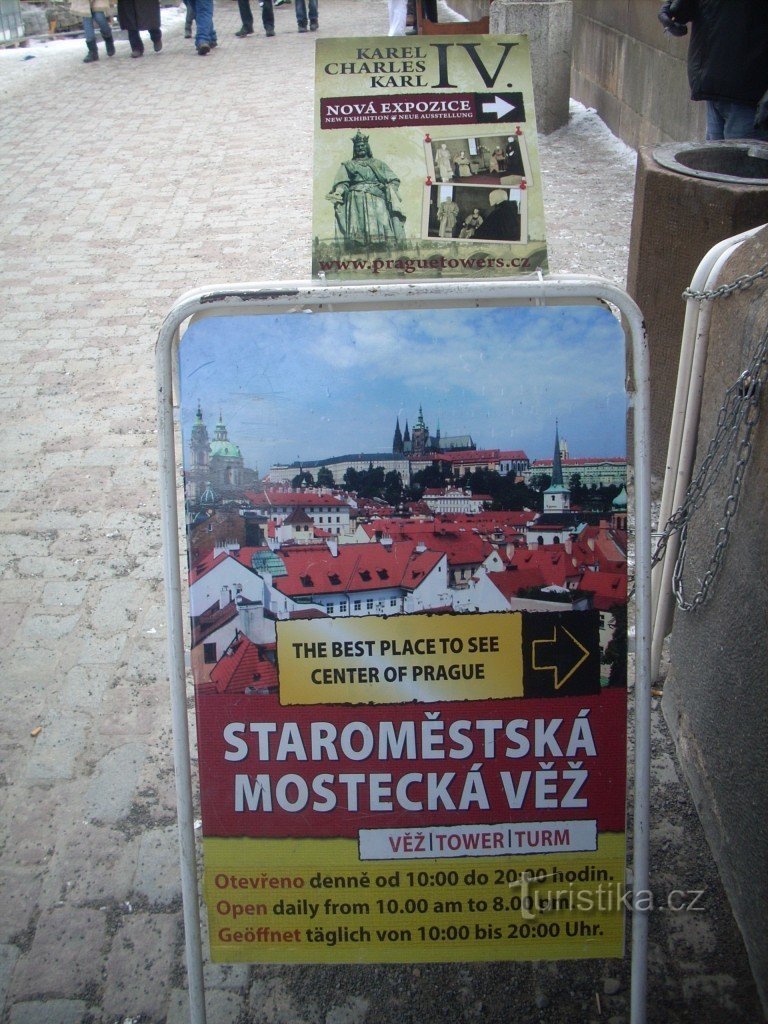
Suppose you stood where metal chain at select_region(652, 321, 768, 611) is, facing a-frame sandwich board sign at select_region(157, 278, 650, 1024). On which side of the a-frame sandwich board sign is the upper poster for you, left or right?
right

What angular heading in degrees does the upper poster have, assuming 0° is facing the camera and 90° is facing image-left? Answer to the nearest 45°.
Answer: approximately 0°

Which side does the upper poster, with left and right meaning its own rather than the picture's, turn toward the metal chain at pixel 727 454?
left

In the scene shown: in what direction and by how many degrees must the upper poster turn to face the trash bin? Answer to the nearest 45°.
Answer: approximately 135° to its left

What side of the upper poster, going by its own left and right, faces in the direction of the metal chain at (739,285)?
left
